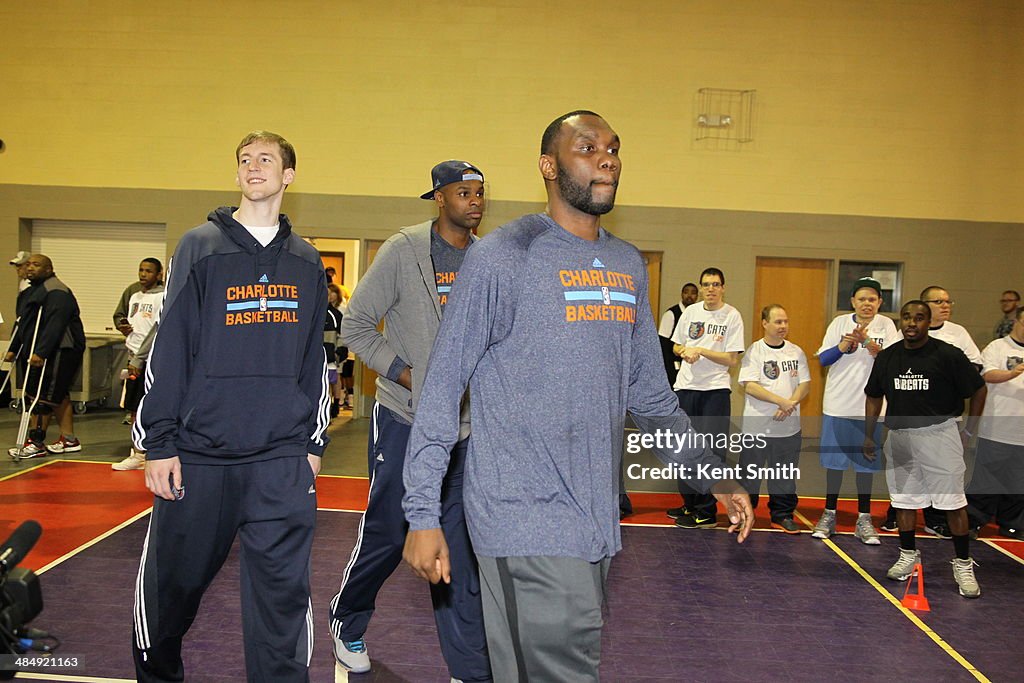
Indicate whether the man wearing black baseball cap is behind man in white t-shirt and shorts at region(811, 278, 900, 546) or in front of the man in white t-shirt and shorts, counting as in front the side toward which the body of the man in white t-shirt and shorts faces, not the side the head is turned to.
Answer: in front

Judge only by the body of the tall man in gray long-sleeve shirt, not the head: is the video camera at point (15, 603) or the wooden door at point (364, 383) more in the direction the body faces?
the video camera

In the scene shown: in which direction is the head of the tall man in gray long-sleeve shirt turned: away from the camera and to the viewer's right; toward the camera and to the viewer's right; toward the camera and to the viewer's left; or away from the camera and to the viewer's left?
toward the camera and to the viewer's right

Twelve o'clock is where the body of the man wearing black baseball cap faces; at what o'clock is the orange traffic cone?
The orange traffic cone is roughly at 10 o'clock from the man wearing black baseball cap.

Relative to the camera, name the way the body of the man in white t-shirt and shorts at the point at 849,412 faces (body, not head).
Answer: toward the camera

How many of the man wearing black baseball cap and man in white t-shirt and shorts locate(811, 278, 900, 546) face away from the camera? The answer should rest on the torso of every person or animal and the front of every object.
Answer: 0

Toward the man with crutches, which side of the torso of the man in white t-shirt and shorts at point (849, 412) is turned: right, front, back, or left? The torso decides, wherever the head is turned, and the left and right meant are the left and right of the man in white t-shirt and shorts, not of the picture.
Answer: right

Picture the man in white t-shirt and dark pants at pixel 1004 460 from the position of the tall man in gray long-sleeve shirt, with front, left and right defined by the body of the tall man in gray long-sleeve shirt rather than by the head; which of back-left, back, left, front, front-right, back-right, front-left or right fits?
left

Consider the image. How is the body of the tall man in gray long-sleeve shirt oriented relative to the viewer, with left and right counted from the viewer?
facing the viewer and to the right of the viewer

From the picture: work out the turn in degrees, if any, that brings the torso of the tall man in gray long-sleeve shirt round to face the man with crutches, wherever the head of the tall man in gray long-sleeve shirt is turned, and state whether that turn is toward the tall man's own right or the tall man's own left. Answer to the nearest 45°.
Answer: approximately 180°

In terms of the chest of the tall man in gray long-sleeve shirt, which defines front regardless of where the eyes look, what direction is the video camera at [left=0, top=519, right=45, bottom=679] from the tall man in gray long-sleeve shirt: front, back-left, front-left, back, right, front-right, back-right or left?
right

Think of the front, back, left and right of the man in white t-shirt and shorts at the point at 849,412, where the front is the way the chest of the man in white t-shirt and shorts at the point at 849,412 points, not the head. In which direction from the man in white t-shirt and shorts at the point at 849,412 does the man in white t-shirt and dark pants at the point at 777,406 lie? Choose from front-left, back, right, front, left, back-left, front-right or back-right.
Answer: right

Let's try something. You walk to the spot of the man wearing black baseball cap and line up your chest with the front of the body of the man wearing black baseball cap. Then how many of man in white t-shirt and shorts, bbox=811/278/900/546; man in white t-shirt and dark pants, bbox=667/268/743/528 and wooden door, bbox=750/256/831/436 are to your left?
3

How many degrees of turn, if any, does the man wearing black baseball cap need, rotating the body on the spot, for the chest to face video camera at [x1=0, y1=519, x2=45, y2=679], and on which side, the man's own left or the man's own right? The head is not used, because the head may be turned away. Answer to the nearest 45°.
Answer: approximately 45° to the man's own right

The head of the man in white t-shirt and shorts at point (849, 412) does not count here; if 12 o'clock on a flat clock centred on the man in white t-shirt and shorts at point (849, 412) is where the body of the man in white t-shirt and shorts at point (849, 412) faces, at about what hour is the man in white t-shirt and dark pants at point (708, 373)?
the man in white t-shirt and dark pants at point (708, 373) is roughly at 3 o'clock from the man in white t-shirt and shorts at point (849, 412).

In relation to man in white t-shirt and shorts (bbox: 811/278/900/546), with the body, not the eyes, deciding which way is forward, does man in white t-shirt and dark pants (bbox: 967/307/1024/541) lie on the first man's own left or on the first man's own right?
on the first man's own left

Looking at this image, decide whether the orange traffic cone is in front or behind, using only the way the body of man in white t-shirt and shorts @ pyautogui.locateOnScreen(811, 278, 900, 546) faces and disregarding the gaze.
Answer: in front
